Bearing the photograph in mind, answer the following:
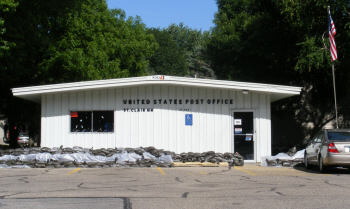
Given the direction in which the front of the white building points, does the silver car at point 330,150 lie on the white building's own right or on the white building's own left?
on the white building's own left

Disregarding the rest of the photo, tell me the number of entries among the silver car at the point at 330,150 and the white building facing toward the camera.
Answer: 1

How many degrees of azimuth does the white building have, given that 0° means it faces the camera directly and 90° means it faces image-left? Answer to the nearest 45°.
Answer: approximately 0°

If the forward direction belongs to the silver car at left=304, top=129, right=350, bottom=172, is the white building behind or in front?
in front

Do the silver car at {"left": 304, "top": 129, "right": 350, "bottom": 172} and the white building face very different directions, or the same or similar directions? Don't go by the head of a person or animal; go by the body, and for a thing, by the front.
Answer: very different directions

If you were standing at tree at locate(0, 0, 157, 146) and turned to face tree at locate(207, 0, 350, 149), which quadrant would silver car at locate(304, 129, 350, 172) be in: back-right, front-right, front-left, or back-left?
front-right

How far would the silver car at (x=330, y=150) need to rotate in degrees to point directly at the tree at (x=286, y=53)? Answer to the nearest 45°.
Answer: approximately 45° to its right

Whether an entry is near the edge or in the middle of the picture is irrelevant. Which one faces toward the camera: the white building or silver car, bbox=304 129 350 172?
the white building

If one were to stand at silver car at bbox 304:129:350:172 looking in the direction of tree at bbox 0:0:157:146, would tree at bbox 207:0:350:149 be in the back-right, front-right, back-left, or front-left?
front-right

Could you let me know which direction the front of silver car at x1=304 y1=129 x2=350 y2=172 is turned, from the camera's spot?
facing away from the viewer and to the left of the viewer

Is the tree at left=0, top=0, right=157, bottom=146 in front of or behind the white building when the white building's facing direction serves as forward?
behind

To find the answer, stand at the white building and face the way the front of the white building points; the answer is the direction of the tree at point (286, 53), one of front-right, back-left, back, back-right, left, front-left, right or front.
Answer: back-left

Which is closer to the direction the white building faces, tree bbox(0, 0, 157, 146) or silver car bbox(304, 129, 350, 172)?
the silver car

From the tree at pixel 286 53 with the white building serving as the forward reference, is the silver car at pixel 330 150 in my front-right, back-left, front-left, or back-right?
front-left
